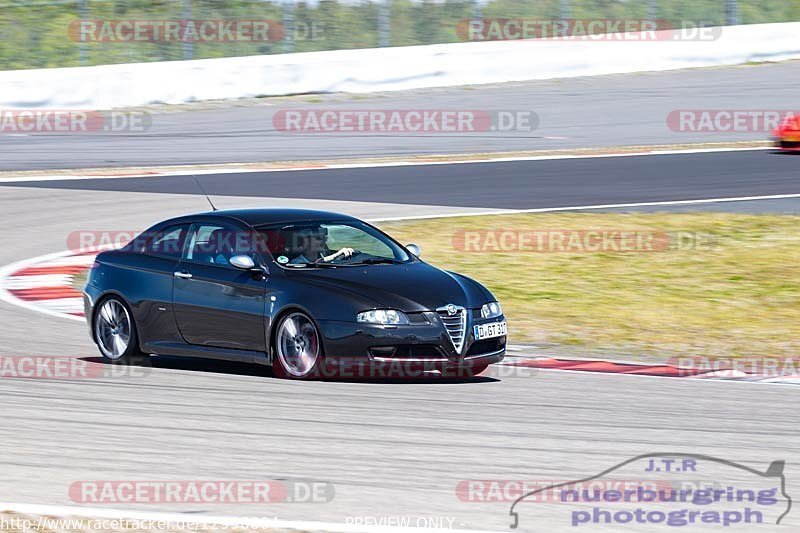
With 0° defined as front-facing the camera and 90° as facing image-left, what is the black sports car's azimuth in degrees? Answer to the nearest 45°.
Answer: approximately 315°

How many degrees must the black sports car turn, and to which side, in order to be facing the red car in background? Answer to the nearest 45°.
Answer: approximately 90° to its left
